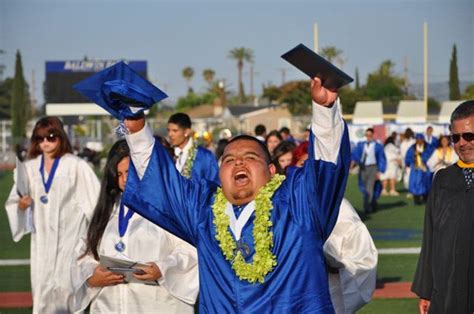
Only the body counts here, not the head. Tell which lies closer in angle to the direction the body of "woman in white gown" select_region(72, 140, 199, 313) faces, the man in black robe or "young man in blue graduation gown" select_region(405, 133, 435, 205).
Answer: the man in black robe

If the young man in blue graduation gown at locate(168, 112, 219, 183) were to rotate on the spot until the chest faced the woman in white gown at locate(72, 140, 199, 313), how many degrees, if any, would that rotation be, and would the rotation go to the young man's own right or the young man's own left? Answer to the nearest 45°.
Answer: approximately 45° to the young man's own left

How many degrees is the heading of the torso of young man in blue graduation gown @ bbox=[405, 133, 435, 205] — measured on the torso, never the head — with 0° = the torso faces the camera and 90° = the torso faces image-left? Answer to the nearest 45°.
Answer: approximately 0°

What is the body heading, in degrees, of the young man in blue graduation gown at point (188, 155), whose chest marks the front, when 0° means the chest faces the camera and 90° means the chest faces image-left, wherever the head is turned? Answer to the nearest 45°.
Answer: approximately 45°

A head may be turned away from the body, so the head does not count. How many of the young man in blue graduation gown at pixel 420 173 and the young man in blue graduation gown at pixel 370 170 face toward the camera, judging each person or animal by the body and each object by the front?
2

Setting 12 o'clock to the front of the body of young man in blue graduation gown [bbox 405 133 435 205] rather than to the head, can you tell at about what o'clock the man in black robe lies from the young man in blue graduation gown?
The man in black robe is roughly at 12 o'clock from the young man in blue graduation gown.

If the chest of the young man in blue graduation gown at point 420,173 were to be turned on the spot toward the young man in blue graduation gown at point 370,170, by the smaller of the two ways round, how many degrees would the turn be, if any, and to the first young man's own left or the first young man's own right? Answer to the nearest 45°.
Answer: approximately 45° to the first young man's own right
